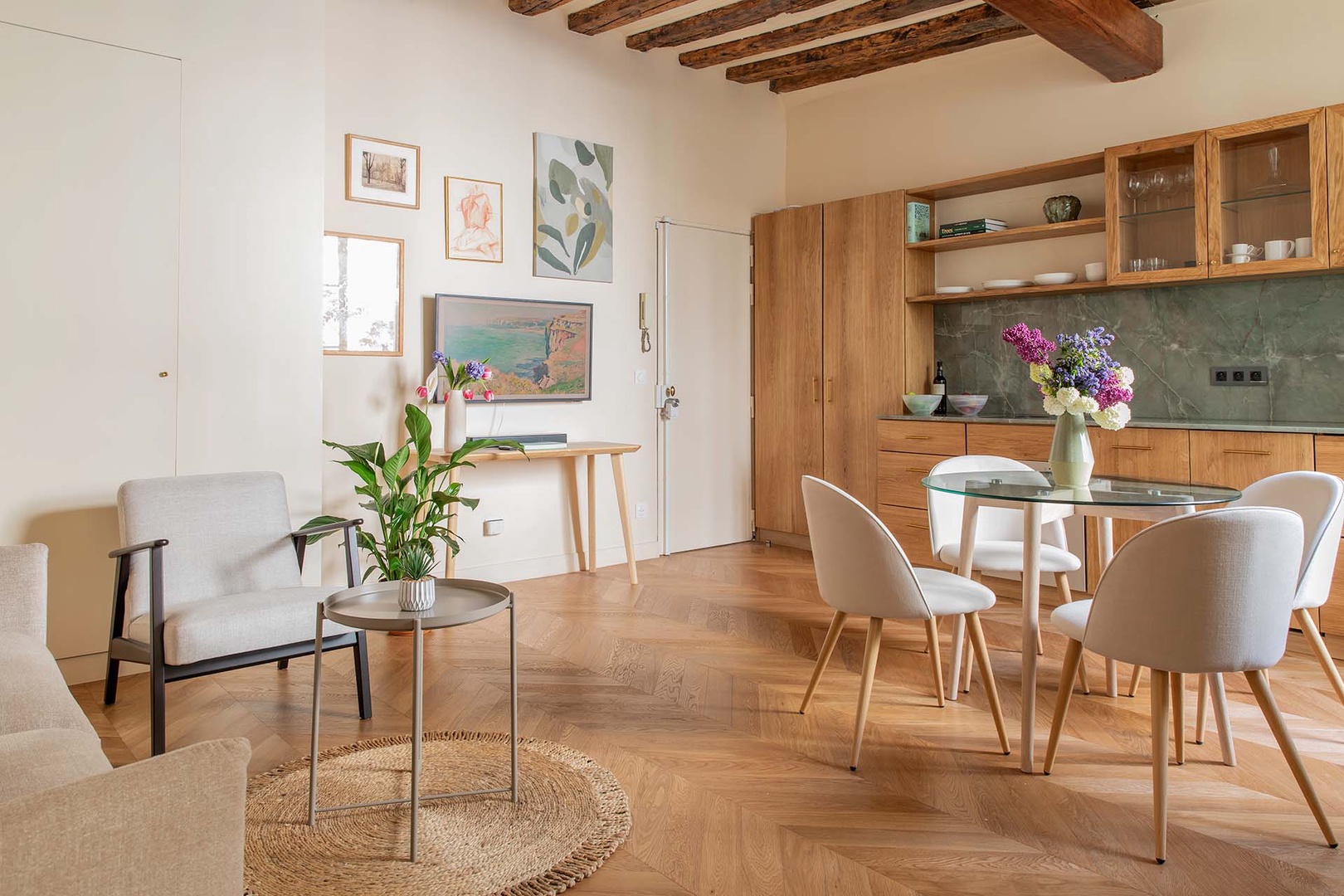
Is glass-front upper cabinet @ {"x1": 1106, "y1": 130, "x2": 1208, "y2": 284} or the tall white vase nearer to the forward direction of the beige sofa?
the glass-front upper cabinet

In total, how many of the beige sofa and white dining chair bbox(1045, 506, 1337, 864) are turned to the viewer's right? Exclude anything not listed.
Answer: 1

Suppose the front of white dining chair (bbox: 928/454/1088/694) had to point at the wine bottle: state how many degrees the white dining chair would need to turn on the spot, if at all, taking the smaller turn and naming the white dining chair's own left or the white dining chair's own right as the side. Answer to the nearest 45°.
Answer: approximately 135° to the white dining chair's own left

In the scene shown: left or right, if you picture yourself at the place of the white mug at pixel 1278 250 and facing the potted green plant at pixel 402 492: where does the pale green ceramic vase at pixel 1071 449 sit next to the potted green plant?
left

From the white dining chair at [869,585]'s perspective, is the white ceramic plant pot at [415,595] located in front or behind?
behind

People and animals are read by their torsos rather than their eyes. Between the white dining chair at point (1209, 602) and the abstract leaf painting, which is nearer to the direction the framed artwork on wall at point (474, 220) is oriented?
the white dining chair

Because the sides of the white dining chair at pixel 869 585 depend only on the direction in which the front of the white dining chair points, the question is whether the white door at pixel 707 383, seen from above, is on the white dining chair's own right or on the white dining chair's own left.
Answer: on the white dining chair's own left

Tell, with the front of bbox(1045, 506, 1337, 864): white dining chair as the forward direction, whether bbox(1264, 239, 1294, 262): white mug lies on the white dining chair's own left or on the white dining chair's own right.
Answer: on the white dining chair's own right

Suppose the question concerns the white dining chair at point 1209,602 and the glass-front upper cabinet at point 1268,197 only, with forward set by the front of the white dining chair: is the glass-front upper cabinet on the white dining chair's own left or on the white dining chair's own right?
on the white dining chair's own right

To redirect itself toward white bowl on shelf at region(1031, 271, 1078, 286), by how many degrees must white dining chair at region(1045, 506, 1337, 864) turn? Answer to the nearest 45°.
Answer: approximately 45° to its right

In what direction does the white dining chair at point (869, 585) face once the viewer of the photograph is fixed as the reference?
facing away from the viewer and to the right of the viewer

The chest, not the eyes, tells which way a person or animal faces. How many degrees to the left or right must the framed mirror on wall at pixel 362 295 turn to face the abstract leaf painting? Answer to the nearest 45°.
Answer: approximately 90° to its left

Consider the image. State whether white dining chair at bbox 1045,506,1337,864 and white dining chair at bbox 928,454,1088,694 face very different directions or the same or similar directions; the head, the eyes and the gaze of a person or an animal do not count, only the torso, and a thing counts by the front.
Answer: very different directions

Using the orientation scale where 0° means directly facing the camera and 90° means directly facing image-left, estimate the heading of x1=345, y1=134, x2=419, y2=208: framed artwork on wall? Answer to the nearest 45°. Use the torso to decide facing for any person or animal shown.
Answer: approximately 315°

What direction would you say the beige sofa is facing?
to the viewer's right
